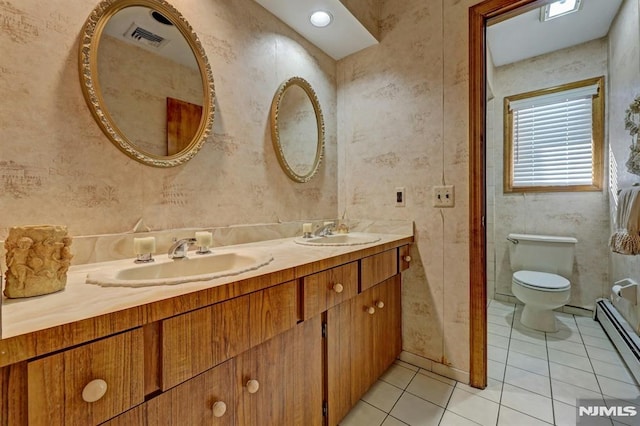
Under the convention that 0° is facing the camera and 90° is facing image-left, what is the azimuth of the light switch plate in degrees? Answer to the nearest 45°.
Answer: approximately 0°

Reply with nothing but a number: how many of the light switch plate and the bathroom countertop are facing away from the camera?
0

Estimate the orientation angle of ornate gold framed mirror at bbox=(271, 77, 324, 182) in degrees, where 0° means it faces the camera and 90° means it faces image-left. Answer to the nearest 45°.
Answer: approximately 315°

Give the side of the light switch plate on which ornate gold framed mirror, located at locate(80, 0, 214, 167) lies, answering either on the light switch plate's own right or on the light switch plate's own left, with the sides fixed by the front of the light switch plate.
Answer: on the light switch plate's own right

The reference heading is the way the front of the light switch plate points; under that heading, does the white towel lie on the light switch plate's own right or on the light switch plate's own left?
on the light switch plate's own left

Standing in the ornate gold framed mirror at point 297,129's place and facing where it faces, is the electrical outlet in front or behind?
in front

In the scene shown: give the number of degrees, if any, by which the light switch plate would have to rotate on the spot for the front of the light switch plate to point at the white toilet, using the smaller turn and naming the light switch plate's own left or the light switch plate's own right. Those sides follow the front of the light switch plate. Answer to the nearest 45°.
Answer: approximately 135° to the light switch plate's own left

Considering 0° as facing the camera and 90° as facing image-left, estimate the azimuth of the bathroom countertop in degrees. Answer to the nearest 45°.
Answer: approximately 315°

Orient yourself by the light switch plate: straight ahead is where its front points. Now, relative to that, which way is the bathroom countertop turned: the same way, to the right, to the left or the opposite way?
to the left

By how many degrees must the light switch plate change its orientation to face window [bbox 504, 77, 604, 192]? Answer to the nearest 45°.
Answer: approximately 135° to its left
